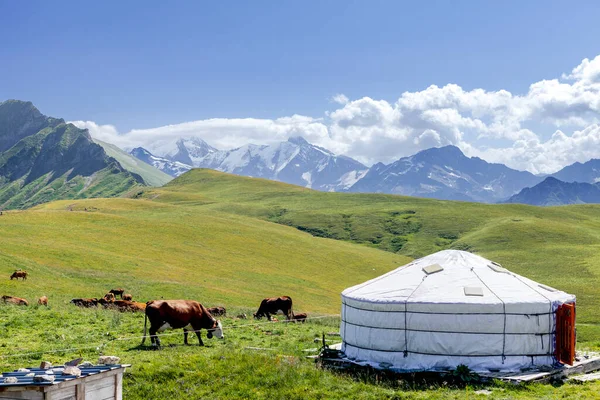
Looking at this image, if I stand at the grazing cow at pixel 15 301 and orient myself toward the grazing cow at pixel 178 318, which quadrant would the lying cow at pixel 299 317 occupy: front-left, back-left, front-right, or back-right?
front-left

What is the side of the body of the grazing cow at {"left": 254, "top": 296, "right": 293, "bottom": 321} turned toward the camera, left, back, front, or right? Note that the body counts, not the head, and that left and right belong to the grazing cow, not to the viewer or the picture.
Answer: left

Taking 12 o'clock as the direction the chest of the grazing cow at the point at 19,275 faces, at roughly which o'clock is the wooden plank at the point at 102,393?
The wooden plank is roughly at 9 o'clock from the grazing cow.

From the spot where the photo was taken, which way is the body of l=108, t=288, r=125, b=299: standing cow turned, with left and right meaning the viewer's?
facing to the left of the viewer

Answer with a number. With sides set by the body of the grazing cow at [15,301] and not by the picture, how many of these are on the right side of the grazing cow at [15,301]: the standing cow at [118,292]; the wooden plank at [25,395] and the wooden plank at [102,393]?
2

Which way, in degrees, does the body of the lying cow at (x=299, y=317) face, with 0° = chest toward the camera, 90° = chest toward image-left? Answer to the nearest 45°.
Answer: approximately 270°

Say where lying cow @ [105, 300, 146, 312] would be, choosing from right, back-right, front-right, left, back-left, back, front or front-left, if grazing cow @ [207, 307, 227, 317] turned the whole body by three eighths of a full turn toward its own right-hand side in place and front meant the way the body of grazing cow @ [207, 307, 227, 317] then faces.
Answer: front-right

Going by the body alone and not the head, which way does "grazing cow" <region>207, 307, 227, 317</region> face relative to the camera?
to the viewer's right

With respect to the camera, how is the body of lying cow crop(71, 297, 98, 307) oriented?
to the viewer's left

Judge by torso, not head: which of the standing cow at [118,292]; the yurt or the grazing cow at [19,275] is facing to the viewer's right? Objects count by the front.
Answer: the yurt

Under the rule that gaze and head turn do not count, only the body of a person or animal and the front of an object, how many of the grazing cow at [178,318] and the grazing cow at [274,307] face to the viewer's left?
1

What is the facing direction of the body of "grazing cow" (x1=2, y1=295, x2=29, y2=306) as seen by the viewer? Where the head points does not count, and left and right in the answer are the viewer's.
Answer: facing to the right of the viewer

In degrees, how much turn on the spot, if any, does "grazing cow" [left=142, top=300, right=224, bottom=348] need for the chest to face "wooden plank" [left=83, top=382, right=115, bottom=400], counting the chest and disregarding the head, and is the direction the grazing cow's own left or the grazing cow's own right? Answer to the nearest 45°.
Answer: approximately 90° to the grazing cow's own right

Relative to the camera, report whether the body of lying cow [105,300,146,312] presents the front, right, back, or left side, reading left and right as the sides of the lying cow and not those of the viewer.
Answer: left

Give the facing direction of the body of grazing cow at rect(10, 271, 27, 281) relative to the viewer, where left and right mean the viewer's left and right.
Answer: facing to the left of the viewer

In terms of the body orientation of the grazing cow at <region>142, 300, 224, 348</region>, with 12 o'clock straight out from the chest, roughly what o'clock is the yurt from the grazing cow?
The yurt is roughly at 1 o'clock from the grazing cow.

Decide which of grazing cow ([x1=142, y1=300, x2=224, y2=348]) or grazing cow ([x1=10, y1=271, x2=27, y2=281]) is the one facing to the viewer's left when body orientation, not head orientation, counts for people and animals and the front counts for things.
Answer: grazing cow ([x1=10, y1=271, x2=27, y2=281])
